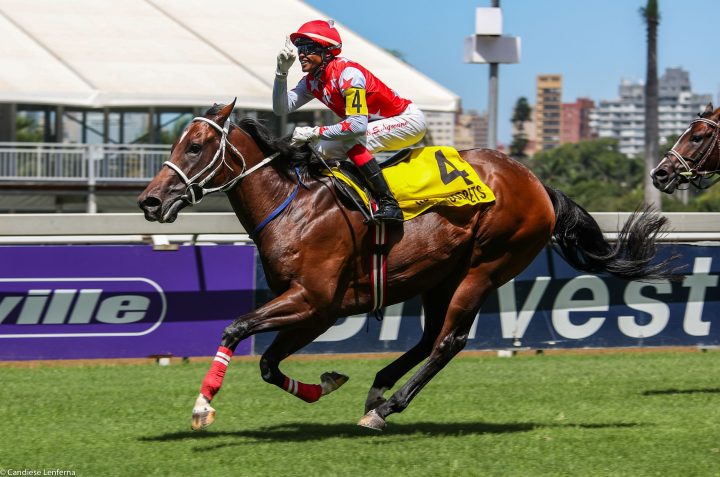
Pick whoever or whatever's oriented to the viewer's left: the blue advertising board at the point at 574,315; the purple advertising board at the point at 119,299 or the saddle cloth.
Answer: the saddle cloth

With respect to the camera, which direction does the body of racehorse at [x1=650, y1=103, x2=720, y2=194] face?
to the viewer's left

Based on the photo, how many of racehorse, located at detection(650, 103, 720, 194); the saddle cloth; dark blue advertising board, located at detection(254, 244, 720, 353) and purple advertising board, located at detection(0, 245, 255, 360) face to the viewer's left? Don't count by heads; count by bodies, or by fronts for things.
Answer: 2

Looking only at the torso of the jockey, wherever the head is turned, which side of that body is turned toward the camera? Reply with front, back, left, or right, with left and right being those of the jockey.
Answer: left

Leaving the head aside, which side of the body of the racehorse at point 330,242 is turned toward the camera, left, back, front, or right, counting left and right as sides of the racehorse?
left

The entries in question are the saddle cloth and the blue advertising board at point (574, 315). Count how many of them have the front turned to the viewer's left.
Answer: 1

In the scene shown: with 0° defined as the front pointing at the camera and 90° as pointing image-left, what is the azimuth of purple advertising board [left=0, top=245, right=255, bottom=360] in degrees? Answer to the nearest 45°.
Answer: approximately 0°

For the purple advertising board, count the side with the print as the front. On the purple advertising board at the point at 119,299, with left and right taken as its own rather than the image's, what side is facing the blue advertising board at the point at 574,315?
left

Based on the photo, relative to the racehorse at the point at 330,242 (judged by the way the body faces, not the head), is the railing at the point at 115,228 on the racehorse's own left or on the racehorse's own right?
on the racehorse's own right

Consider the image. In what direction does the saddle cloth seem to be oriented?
to the viewer's left

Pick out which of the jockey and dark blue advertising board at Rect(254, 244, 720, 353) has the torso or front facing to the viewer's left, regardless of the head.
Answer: the jockey

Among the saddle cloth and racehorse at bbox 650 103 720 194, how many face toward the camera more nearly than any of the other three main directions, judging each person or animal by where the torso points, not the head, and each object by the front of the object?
0

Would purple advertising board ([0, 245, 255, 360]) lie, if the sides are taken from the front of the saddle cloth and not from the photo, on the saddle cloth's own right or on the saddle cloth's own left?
on the saddle cloth's own right
